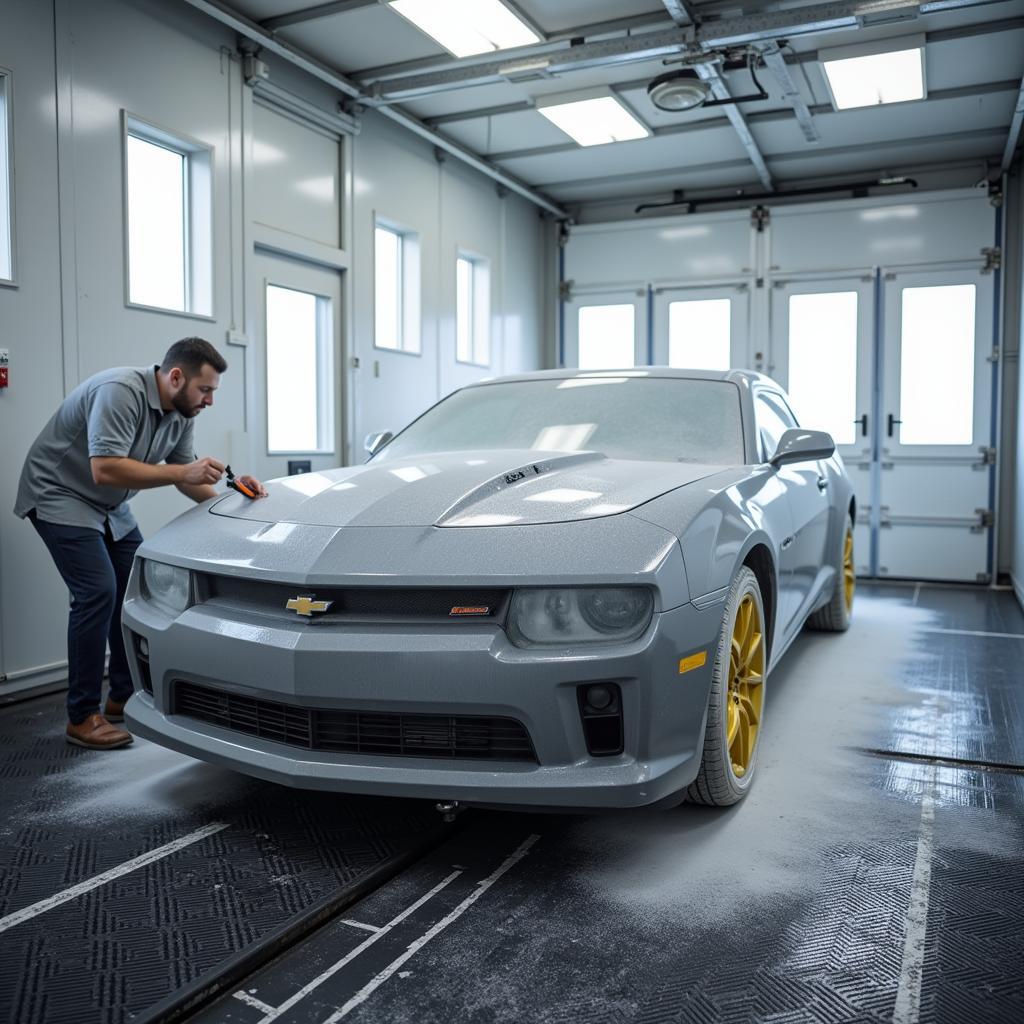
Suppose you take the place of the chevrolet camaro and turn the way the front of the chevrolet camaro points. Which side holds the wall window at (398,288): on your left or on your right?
on your right

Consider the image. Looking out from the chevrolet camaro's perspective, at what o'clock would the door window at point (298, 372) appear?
The door window is roughly at 4 o'clock from the chevrolet camaro.

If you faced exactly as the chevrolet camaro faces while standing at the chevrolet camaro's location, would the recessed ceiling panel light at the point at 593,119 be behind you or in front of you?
behind

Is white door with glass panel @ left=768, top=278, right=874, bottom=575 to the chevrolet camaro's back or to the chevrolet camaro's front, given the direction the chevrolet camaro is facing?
to the back

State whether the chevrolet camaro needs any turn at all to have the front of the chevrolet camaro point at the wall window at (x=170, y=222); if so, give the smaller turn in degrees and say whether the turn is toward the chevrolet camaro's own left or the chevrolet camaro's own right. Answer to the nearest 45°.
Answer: approximately 90° to the chevrolet camaro's own right

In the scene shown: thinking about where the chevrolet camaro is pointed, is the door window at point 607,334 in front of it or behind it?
behind

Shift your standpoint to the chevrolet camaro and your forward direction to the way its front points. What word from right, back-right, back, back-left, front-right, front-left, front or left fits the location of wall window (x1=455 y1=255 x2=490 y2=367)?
back-right

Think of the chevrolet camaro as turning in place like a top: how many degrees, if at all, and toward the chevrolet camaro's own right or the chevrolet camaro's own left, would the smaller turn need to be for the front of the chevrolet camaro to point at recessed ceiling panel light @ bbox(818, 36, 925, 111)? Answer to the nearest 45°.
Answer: approximately 180°
